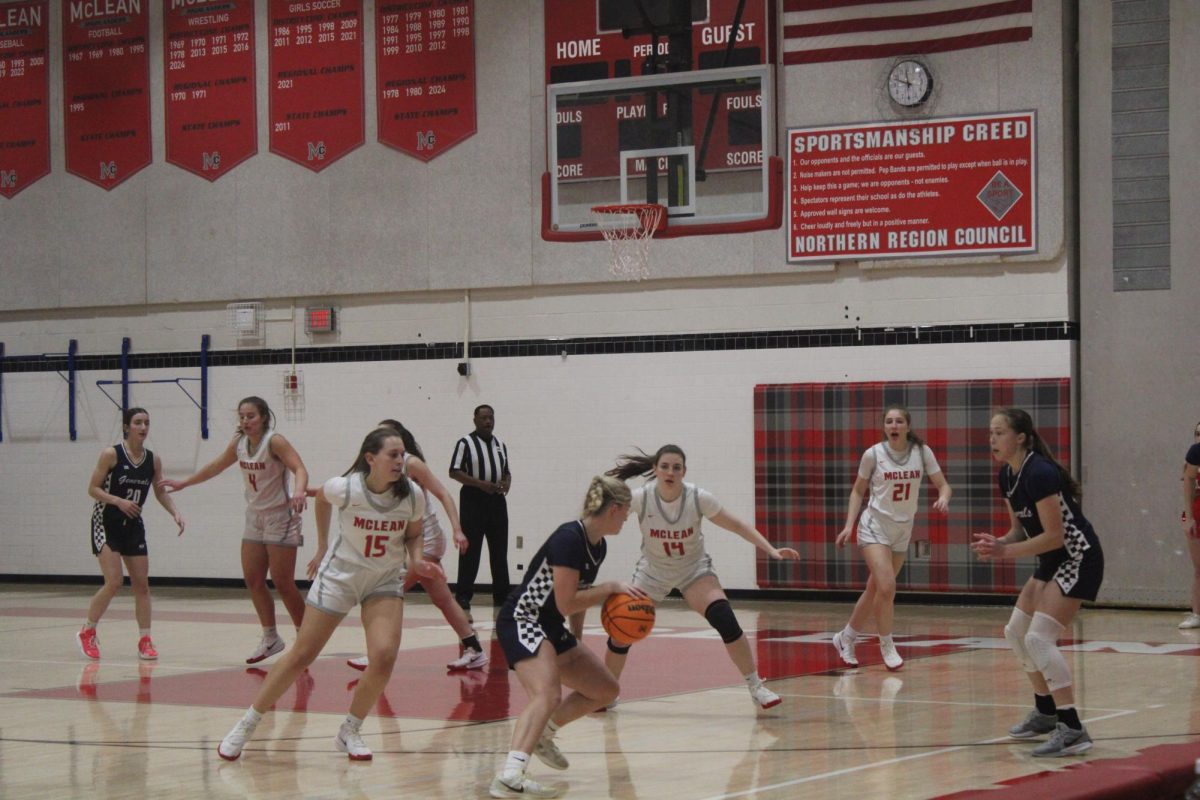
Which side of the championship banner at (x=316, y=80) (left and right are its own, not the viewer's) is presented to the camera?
front

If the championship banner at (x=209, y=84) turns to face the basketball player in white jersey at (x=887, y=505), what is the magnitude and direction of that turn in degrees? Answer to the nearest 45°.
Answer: approximately 45° to its left

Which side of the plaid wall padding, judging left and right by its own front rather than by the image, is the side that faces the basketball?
front

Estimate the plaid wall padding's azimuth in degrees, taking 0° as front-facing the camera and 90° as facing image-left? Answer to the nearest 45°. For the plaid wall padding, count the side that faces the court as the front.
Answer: approximately 0°

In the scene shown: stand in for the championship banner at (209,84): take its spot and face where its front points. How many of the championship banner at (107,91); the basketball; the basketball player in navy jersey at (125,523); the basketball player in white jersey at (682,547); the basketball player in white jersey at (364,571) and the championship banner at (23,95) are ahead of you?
4

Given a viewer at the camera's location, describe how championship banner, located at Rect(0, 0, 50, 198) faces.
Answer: facing the viewer

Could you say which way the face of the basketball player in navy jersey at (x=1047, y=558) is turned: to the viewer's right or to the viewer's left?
to the viewer's left

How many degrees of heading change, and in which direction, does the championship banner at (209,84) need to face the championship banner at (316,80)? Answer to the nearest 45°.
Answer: approximately 45° to its left

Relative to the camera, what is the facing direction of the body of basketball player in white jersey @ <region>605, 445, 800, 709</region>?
toward the camera
